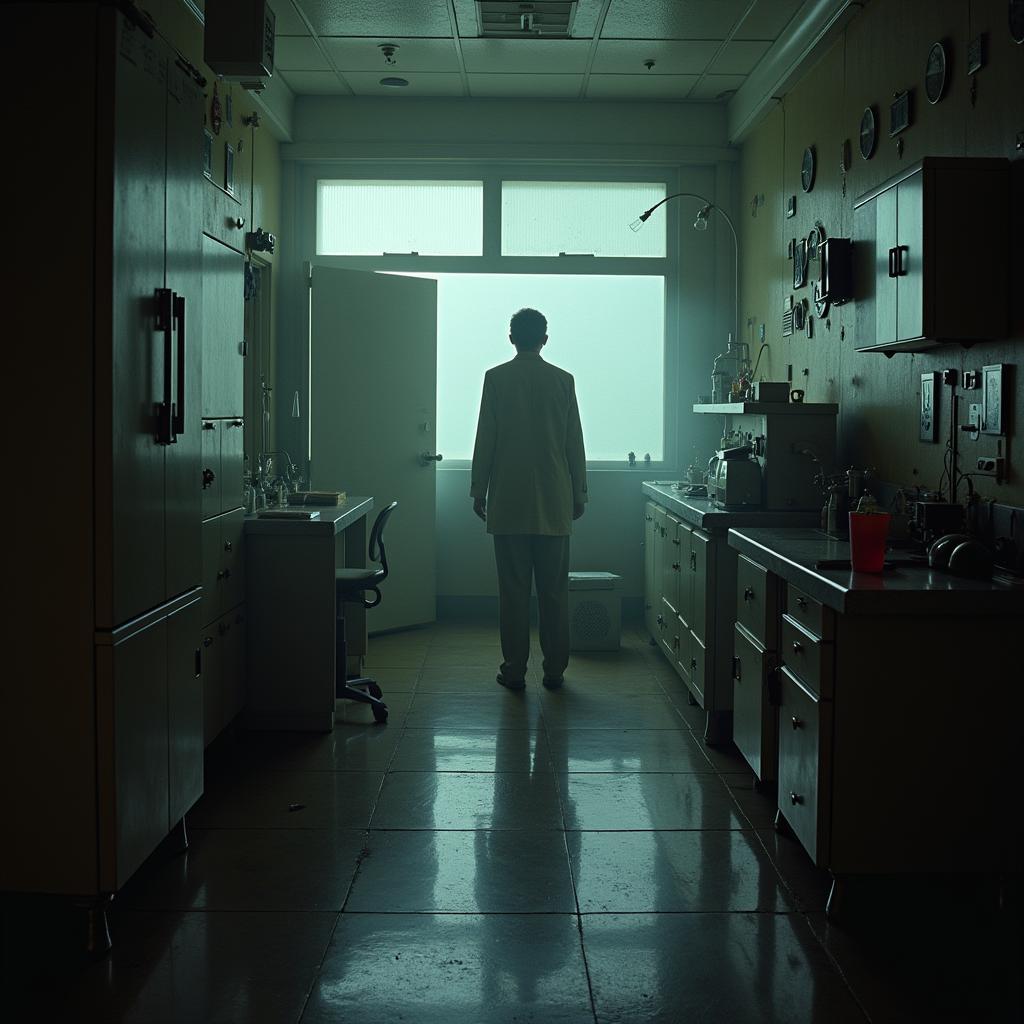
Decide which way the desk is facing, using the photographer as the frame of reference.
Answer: facing to the right of the viewer

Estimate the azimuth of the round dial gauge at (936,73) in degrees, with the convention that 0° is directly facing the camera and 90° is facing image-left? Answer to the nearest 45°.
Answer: approximately 90°

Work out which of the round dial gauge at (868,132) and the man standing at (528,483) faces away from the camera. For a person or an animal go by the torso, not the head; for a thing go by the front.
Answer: the man standing

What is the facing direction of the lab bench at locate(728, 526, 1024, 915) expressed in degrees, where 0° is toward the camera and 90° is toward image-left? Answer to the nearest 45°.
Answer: approximately 90°

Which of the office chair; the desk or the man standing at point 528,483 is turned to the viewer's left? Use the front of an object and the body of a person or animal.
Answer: the office chair

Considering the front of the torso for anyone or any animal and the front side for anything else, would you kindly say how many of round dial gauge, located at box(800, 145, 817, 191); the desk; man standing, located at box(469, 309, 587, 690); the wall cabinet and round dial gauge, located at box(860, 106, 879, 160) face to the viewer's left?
3

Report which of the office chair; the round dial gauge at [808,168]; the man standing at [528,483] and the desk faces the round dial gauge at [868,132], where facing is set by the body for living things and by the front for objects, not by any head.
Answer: the desk

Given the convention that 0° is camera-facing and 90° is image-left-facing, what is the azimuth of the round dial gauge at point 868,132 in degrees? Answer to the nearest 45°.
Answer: approximately 90°

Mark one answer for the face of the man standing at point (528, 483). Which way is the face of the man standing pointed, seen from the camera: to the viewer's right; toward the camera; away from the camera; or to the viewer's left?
away from the camera

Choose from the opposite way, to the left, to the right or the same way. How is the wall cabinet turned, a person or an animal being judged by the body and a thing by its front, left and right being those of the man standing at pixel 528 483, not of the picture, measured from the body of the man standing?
to the left

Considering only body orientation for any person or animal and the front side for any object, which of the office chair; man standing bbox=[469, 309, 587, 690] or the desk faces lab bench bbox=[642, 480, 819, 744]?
the desk

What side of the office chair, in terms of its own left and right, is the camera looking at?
left

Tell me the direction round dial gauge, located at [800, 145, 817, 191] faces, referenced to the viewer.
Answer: facing to the left of the viewer
